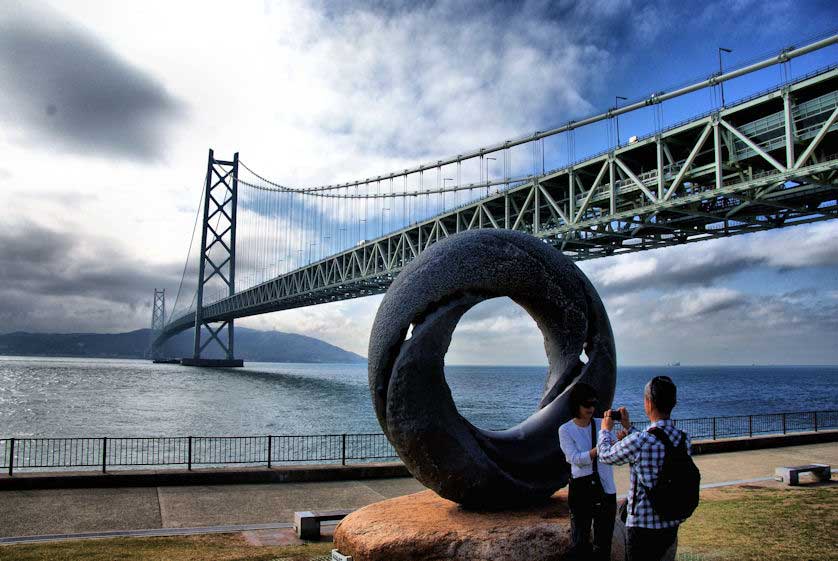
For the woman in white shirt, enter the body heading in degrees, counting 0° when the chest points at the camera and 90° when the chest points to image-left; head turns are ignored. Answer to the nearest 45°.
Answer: approximately 315°

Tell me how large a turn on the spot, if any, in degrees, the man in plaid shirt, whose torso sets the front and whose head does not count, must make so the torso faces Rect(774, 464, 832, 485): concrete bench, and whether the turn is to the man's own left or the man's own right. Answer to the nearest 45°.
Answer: approximately 45° to the man's own right

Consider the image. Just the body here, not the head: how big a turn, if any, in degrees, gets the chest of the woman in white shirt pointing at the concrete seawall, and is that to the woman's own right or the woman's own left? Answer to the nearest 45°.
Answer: approximately 180°

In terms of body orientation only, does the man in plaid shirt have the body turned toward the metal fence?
yes

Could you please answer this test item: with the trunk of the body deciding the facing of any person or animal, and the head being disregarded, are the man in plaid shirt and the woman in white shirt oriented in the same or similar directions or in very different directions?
very different directions

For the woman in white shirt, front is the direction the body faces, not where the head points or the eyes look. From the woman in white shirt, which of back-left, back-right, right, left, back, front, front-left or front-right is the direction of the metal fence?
back

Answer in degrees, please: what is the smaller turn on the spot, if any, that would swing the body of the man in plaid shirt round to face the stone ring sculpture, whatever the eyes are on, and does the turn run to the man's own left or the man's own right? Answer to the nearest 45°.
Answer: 0° — they already face it

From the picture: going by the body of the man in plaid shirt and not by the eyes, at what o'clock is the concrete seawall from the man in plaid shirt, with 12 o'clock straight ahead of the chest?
The concrete seawall is roughly at 12 o'clock from the man in plaid shirt.

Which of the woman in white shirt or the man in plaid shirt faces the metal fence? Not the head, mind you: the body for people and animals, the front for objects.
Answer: the man in plaid shirt

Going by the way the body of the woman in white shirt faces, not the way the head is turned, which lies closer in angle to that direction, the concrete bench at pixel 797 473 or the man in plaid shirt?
the man in plaid shirt

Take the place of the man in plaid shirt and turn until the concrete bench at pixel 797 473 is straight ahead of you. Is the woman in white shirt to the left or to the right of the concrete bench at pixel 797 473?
left
